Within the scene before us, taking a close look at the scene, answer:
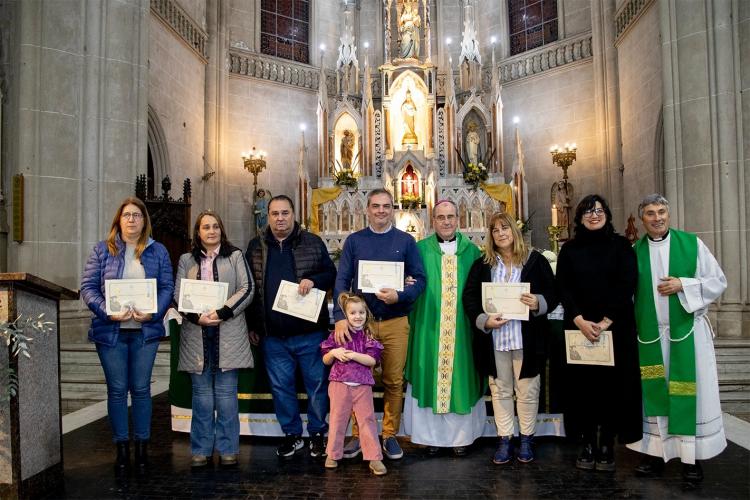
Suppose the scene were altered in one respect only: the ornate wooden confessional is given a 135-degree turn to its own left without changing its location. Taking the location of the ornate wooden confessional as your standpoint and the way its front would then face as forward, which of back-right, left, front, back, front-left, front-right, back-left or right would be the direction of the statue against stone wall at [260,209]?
front-right

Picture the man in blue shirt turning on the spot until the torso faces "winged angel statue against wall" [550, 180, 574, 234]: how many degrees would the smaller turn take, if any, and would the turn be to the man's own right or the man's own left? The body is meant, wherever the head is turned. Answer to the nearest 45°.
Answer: approximately 135° to the man's own left

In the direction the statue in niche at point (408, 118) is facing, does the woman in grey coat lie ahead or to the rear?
ahead

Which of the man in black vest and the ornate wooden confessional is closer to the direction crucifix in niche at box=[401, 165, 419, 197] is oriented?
the man in black vest

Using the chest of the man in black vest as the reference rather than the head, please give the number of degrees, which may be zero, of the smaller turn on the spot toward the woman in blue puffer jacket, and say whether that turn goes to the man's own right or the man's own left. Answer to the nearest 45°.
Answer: approximately 90° to the man's own right

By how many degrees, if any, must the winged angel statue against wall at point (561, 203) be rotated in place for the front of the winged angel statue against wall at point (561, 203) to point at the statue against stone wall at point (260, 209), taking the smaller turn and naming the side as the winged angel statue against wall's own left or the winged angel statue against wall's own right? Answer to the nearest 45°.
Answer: approximately 45° to the winged angel statue against wall's own right
